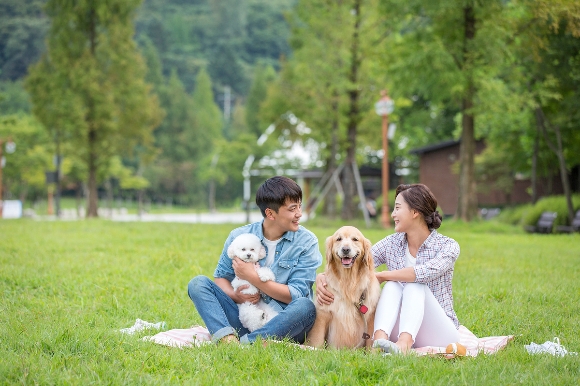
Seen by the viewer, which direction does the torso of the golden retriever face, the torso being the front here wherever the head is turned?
toward the camera

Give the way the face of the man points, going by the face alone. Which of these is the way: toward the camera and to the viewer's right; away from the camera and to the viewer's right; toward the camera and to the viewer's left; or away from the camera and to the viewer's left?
toward the camera and to the viewer's right

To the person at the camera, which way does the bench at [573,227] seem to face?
facing to the left of the viewer

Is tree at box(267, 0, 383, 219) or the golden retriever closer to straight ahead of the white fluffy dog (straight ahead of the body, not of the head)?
the golden retriever

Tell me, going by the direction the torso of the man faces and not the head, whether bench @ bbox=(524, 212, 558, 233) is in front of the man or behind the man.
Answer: behind

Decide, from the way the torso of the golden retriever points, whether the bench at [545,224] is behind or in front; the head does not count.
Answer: behind

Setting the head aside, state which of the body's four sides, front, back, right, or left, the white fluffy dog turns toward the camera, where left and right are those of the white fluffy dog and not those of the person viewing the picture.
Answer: front

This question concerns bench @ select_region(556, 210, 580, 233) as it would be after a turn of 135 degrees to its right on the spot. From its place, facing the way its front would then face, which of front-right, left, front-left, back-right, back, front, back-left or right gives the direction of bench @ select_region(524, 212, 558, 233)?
left

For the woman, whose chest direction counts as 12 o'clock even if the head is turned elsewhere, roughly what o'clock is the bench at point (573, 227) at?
The bench is roughly at 5 o'clock from the woman.
